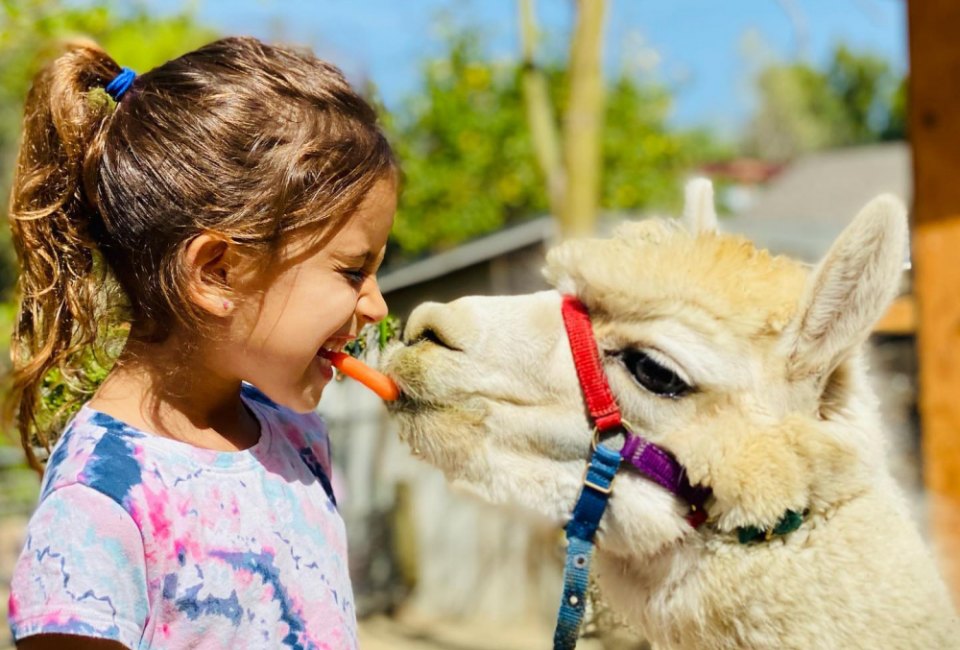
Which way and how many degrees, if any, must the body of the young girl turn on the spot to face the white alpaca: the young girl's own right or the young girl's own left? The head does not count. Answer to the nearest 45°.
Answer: approximately 45° to the young girl's own left

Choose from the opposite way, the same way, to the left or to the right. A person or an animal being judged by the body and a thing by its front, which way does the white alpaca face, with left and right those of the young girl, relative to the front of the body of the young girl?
the opposite way

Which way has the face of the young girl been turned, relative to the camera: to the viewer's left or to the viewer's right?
to the viewer's right

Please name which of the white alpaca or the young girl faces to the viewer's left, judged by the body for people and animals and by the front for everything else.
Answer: the white alpaca

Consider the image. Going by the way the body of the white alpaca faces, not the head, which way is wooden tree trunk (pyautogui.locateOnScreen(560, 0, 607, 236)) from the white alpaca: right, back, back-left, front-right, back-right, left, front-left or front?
right

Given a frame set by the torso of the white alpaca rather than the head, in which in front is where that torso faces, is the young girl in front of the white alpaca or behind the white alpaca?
in front

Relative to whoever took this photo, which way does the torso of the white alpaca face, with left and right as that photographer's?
facing to the left of the viewer

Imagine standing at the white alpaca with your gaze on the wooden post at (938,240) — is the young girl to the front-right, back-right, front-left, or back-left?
back-left

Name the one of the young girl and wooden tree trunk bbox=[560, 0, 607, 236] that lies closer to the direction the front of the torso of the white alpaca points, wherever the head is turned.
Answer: the young girl

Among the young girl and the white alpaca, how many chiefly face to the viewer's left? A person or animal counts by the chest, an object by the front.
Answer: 1

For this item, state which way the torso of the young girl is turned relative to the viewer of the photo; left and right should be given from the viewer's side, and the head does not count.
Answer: facing the viewer and to the right of the viewer

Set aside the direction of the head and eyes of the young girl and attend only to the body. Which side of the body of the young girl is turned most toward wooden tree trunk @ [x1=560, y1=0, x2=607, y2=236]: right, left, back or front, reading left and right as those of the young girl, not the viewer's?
left
